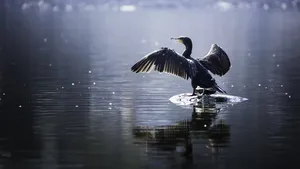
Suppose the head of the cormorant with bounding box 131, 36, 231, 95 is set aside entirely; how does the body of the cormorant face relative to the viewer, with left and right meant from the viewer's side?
facing away from the viewer and to the left of the viewer
